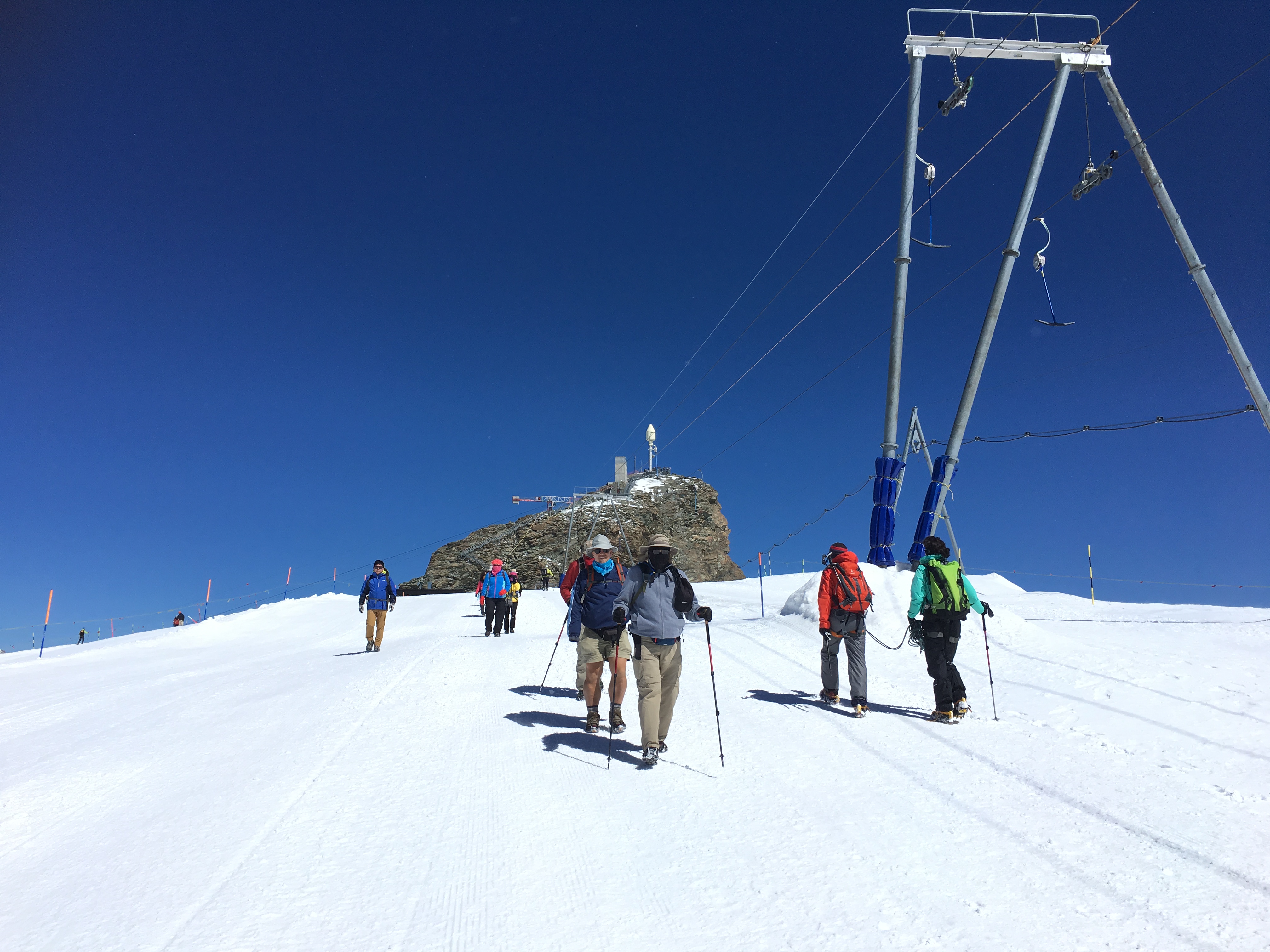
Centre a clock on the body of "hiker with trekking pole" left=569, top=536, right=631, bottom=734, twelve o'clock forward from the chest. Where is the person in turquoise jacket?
The person in turquoise jacket is roughly at 9 o'clock from the hiker with trekking pole.

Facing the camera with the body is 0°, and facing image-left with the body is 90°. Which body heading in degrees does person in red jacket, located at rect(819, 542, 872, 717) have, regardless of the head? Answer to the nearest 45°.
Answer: approximately 135°

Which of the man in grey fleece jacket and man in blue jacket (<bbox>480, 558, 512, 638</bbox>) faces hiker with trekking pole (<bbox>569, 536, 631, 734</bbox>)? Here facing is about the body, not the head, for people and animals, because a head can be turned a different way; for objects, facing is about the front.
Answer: the man in blue jacket

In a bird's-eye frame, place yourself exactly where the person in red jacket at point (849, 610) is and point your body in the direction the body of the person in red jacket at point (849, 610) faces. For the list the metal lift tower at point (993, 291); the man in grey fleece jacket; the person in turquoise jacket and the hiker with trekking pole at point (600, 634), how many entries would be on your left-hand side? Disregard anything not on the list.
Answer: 2

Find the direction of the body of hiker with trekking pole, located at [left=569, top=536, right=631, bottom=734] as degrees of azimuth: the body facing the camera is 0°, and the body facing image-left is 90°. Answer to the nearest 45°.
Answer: approximately 0°

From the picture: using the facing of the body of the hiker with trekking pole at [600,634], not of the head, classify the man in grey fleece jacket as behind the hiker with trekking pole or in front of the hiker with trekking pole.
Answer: in front

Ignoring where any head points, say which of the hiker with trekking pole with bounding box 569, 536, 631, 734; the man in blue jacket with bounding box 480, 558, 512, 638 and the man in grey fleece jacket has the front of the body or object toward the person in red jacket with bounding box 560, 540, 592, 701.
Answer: the man in blue jacket
